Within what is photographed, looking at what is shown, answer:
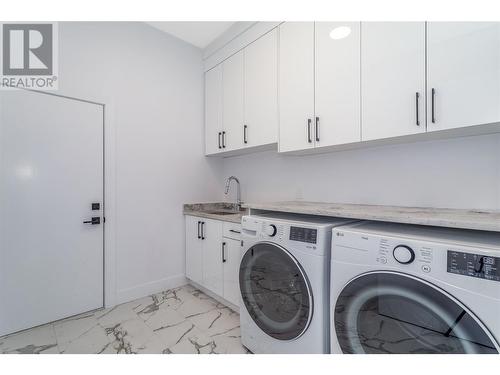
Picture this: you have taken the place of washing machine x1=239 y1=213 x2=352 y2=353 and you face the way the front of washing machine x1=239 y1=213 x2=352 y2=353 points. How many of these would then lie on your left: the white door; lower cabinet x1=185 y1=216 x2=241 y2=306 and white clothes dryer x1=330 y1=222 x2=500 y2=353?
1

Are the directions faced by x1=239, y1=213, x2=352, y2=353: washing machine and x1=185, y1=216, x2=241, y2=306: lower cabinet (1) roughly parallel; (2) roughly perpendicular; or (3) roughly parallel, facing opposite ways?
roughly parallel

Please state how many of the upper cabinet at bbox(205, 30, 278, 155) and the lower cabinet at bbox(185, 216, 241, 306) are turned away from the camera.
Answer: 0

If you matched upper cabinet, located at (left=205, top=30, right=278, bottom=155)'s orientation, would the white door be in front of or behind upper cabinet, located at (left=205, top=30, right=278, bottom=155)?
in front

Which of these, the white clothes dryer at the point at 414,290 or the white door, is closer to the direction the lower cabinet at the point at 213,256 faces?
the white door

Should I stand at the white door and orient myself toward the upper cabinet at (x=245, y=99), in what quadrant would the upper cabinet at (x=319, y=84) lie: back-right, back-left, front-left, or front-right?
front-right

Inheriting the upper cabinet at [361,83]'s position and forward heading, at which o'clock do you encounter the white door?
The white door is roughly at 1 o'clock from the upper cabinet.

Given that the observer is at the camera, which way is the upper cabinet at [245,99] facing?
facing the viewer and to the left of the viewer

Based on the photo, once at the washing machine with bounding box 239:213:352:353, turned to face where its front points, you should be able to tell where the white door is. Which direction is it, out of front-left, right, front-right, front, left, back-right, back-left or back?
front-right

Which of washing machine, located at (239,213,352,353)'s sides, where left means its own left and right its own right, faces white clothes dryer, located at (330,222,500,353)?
left

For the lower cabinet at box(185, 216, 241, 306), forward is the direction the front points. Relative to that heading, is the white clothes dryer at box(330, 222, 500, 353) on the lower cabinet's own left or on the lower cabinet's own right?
on the lower cabinet's own left
